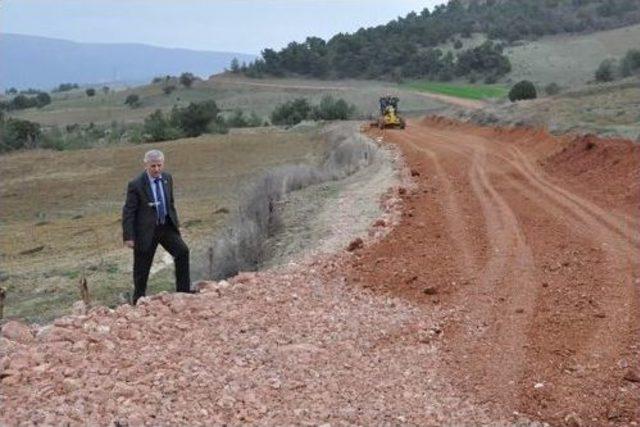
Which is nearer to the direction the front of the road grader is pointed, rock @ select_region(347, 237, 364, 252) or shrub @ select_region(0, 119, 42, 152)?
the rock

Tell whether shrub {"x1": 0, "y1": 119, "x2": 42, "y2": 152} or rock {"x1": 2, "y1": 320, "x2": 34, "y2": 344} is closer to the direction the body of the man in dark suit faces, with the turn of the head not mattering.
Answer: the rock

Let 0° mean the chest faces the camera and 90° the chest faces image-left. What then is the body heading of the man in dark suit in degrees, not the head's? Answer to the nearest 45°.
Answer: approximately 315°

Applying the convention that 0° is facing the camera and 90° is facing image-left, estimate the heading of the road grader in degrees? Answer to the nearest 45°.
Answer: approximately 0°

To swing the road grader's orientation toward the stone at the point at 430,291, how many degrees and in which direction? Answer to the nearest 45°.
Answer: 0° — it already faces it

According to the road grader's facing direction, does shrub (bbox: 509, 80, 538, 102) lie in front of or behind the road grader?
behind

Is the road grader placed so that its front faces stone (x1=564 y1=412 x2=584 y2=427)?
yes
